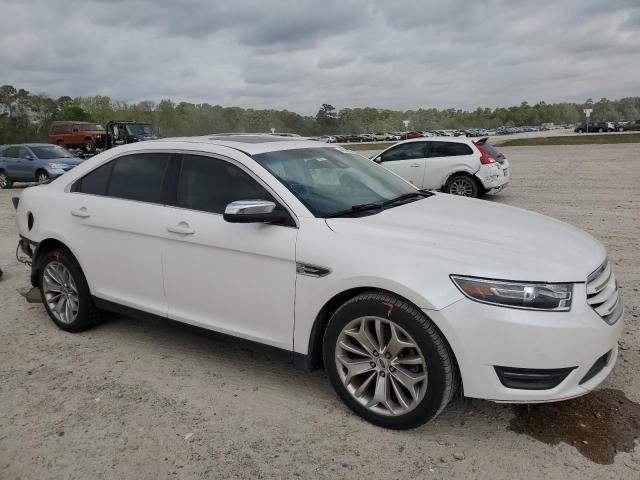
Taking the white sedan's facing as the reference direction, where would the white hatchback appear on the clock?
The white hatchback is roughly at 8 o'clock from the white sedan.

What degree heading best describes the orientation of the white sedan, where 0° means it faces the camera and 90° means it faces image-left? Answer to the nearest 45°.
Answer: approximately 315°
